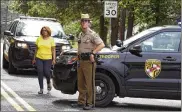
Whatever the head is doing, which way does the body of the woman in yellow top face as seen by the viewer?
toward the camera

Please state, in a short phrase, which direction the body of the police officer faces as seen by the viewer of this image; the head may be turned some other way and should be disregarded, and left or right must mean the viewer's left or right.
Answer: facing the viewer and to the left of the viewer

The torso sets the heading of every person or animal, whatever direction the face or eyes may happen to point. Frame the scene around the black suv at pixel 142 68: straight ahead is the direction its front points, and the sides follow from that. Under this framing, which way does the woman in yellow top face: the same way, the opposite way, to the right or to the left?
to the left

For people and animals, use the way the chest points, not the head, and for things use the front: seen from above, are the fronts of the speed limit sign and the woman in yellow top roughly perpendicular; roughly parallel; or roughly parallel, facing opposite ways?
roughly parallel

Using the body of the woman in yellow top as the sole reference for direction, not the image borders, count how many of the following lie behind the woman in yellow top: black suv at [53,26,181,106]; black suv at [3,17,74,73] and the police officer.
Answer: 1

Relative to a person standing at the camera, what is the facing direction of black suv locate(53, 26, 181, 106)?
facing to the left of the viewer

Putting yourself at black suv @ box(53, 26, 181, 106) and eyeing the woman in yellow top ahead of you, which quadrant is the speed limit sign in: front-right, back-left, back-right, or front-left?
front-right

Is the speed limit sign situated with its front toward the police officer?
yes

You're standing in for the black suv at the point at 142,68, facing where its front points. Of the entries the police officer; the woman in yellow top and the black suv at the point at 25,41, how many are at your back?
0

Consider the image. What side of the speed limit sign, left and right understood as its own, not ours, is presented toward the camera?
front

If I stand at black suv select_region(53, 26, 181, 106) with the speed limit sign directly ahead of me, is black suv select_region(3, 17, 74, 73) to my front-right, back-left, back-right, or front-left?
front-left

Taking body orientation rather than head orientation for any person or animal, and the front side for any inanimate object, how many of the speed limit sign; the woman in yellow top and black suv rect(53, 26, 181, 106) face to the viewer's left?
1

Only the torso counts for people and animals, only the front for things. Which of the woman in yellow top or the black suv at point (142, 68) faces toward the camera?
the woman in yellow top
